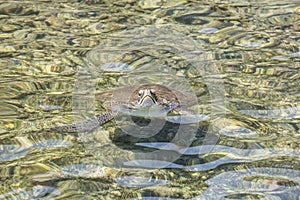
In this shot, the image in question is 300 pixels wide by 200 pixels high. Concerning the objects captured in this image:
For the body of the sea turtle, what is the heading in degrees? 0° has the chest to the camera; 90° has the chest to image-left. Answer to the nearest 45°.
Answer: approximately 0°
